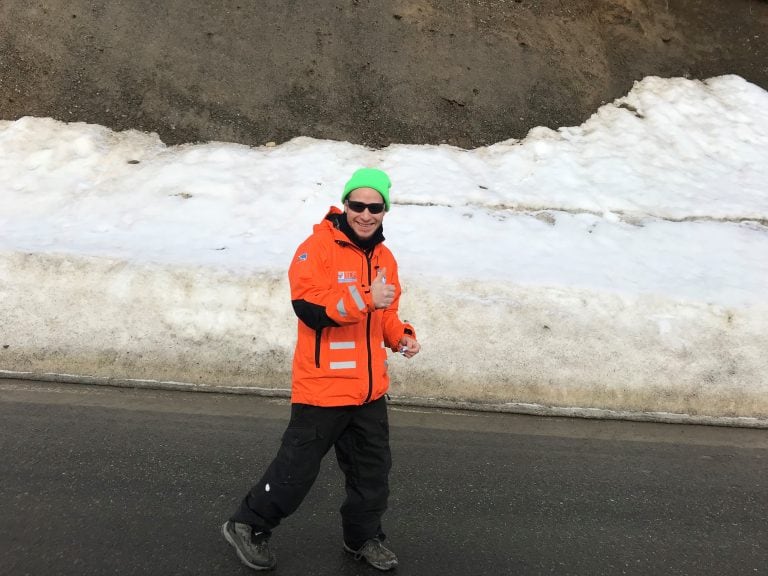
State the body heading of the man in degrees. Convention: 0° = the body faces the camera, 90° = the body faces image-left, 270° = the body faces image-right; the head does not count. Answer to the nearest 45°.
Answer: approximately 315°
